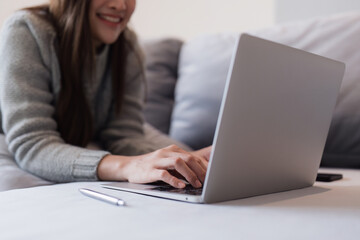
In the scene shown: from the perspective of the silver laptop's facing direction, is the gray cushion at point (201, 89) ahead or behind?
ahead

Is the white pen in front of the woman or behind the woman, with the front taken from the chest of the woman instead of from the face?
in front

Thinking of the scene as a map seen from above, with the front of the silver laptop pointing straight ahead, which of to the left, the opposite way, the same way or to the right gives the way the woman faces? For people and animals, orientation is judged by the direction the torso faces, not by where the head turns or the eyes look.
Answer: the opposite way

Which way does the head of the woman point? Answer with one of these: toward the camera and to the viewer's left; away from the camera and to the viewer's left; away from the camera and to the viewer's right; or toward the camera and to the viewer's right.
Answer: toward the camera and to the viewer's right

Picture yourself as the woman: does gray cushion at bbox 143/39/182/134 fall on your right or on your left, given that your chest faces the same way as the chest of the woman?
on your left

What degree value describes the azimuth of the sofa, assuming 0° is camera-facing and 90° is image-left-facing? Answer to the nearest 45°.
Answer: approximately 45°

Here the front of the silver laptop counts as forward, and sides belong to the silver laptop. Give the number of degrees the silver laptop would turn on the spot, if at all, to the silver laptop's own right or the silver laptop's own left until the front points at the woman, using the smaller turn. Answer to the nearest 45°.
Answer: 0° — it already faces them

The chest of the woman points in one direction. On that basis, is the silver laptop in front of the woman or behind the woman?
in front

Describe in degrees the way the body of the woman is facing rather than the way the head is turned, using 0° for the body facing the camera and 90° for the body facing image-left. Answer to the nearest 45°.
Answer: approximately 315°

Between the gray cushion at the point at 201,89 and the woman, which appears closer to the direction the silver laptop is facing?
the woman
